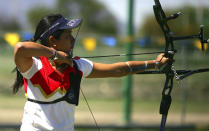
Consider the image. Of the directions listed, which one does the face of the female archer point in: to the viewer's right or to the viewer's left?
to the viewer's right

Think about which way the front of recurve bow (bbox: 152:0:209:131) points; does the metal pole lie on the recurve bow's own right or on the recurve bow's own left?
on the recurve bow's own left

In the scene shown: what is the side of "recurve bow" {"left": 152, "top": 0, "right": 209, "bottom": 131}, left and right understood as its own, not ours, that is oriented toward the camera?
right

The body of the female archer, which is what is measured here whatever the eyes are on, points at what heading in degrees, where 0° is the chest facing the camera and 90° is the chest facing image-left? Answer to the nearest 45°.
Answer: approximately 315°

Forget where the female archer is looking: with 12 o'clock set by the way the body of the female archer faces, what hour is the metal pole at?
The metal pole is roughly at 8 o'clock from the female archer.
